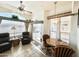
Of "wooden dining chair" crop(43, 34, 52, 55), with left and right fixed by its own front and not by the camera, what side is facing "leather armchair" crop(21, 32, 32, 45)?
back

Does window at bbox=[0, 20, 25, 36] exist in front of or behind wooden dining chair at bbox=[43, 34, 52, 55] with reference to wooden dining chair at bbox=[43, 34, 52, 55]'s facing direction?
behind

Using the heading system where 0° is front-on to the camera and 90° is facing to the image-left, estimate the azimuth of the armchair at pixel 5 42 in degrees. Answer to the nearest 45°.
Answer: approximately 315°

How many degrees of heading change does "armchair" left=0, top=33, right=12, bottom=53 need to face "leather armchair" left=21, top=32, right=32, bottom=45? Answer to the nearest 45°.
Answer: approximately 45° to its left

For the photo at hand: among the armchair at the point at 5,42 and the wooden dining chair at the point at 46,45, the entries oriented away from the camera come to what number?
0

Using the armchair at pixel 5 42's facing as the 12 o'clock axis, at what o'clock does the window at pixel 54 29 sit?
The window is roughly at 11 o'clock from the armchair.

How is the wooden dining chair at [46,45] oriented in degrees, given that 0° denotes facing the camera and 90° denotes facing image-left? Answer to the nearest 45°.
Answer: approximately 270°
